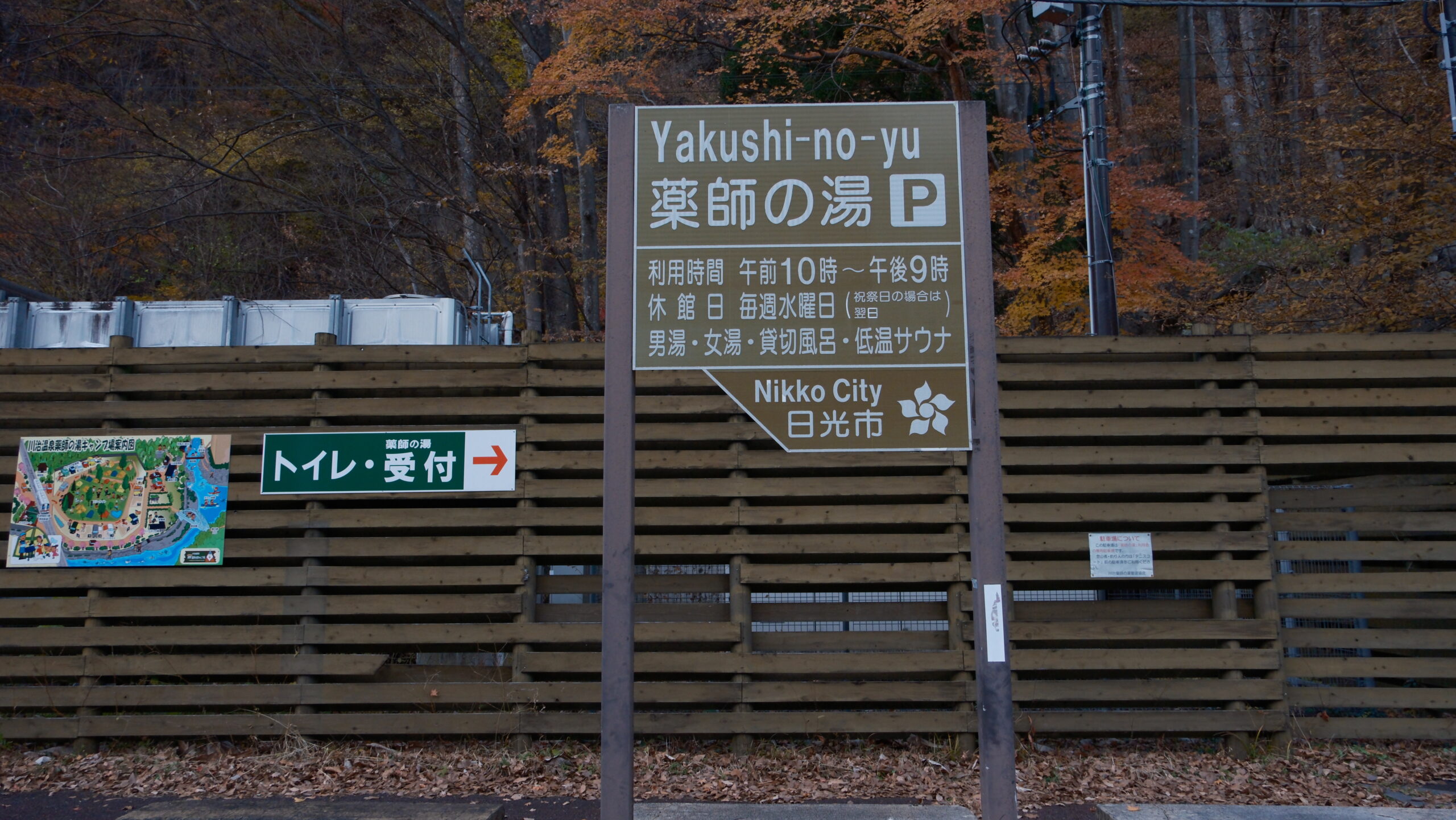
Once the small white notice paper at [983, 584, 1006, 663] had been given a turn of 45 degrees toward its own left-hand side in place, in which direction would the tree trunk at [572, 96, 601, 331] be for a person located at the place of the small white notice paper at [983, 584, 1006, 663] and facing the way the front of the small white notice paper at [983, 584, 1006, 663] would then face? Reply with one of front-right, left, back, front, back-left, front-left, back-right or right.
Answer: back

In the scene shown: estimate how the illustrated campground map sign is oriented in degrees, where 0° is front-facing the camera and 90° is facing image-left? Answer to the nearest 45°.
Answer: approximately 0°

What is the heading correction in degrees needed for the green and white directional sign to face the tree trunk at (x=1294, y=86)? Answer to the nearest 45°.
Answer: approximately 90° to its left

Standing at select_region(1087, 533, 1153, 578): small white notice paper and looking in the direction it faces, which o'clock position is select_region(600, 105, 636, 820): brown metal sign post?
The brown metal sign post is roughly at 1 o'clock from the small white notice paper.

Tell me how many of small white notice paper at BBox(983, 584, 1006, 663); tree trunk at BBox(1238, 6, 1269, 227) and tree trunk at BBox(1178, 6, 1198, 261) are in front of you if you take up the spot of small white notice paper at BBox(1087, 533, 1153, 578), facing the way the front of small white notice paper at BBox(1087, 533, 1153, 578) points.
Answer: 1

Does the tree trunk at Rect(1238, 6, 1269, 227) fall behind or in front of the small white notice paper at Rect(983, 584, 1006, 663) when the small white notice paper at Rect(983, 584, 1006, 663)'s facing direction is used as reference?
behind

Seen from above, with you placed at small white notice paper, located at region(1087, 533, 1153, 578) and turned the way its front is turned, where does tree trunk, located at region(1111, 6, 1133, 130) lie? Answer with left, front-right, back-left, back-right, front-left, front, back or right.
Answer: back

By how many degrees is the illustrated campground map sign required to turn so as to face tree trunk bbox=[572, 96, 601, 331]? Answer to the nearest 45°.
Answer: approximately 135° to its left

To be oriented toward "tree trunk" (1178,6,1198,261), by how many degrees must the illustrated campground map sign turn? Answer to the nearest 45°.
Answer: approximately 90° to its left

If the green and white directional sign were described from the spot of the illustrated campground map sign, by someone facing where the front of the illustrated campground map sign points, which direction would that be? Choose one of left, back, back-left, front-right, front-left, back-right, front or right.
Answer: front-left

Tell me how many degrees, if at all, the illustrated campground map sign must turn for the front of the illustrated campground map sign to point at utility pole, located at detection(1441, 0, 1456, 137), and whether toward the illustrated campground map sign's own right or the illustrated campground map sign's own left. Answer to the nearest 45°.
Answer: approximately 45° to the illustrated campground map sign's own left

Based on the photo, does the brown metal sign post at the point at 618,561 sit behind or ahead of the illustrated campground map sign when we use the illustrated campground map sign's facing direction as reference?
ahead
